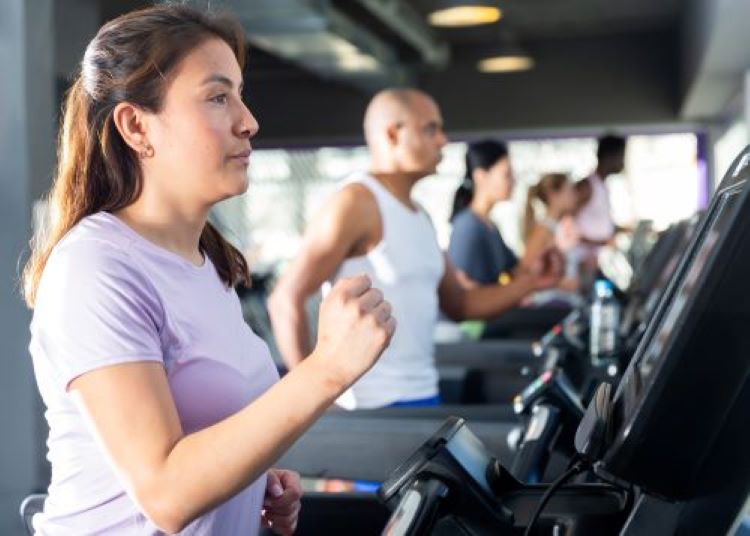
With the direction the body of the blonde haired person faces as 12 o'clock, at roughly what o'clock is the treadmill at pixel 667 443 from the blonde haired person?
The treadmill is roughly at 3 o'clock from the blonde haired person.

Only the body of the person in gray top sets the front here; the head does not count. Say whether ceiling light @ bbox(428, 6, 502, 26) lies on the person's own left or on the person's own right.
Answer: on the person's own left

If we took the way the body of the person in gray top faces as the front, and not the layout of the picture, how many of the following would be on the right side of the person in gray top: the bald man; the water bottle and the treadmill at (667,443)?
3

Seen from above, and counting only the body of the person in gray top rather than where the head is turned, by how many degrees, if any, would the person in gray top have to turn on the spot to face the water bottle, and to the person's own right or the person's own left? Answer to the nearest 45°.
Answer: approximately 90° to the person's own right

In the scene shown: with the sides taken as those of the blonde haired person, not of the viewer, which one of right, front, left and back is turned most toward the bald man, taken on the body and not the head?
right

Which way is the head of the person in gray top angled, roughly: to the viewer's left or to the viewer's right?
to the viewer's right

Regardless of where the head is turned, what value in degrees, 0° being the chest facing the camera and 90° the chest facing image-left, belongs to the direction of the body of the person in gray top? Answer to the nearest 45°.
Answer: approximately 270°

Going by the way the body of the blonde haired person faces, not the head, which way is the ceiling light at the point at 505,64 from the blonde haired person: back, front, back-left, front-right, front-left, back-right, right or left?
left

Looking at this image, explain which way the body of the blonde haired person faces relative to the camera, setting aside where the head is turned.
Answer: to the viewer's right

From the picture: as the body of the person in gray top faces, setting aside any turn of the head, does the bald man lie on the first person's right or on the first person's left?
on the first person's right
